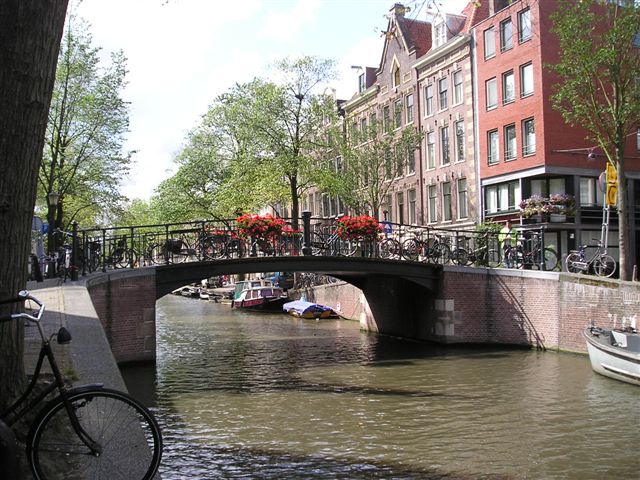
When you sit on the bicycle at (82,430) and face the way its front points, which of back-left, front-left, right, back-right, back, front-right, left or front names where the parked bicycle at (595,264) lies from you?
front-left

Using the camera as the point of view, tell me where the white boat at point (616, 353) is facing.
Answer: facing to the left of the viewer

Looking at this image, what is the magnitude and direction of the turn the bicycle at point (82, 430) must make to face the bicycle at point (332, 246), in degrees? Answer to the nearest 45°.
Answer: approximately 45° to its left

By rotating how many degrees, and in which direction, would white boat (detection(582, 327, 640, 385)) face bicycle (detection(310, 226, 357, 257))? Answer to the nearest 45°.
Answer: approximately 45° to its right

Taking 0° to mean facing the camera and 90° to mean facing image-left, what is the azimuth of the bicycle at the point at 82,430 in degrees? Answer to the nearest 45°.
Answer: approximately 270°

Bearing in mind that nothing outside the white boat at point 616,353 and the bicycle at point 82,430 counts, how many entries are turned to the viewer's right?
1

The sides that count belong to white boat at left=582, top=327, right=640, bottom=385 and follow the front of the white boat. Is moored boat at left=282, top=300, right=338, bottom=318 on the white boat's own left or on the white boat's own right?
on the white boat's own right

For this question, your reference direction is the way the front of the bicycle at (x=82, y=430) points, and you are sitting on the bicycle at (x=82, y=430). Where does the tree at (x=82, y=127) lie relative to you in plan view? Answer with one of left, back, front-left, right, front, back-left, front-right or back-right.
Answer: left
